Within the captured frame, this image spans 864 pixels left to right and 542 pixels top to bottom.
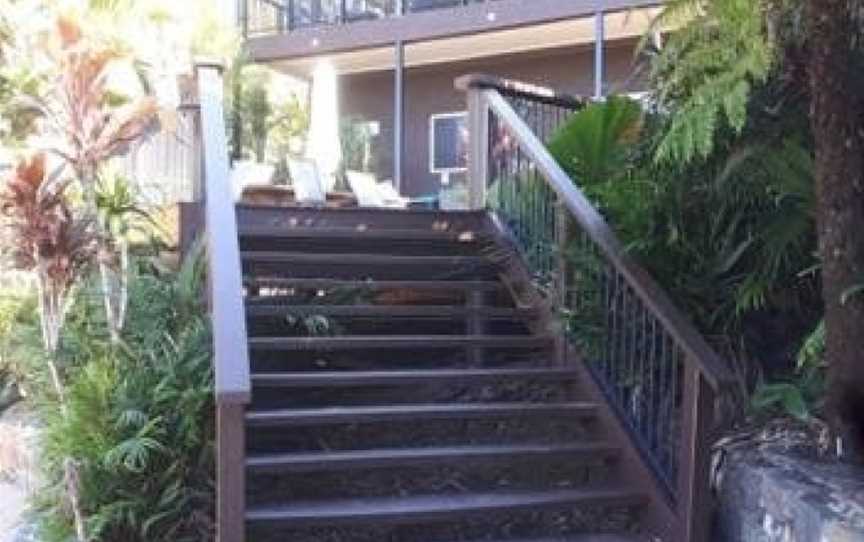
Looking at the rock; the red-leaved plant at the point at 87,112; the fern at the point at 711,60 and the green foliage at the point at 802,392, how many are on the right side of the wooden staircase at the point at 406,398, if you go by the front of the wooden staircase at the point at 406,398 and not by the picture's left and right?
1

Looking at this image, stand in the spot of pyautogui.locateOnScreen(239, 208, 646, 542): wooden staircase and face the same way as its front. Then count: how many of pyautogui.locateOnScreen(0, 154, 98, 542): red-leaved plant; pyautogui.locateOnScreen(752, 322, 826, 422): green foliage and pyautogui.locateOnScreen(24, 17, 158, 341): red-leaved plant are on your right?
2

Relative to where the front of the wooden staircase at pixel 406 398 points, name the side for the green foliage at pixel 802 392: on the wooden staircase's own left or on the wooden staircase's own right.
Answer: on the wooden staircase's own left

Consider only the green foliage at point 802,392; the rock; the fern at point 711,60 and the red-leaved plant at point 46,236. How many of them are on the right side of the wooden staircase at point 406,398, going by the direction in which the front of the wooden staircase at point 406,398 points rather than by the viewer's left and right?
1

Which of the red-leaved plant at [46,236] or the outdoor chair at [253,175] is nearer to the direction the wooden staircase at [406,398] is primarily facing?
the red-leaved plant

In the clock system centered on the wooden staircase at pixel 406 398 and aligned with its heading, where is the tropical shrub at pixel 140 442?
The tropical shrub is roughly at 2 o'clock from the wooden staircase.

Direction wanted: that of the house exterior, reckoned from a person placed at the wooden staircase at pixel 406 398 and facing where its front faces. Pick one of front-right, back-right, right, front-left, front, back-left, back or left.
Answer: back

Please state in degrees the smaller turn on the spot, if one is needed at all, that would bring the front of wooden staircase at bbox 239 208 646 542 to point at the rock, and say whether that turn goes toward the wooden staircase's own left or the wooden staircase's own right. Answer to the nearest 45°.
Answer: approximately 45° to the wooden staircase's own left

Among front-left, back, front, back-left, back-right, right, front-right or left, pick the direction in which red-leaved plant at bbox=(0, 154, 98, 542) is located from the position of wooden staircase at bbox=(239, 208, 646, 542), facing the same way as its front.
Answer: right

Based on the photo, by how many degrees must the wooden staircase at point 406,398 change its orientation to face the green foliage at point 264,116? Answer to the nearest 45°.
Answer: approximately 180°

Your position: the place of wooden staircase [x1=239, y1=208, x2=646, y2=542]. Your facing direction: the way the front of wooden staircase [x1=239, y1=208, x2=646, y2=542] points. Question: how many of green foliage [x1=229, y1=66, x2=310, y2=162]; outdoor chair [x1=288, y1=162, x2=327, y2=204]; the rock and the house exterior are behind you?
3

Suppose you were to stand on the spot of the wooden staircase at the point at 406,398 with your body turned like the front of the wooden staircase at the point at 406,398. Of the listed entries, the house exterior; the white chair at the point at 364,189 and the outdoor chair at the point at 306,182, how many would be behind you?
3

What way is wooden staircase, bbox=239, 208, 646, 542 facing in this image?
toward the camera

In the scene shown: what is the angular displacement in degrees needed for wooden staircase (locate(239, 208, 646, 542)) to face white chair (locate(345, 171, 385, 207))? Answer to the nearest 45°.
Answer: approximately 180°
